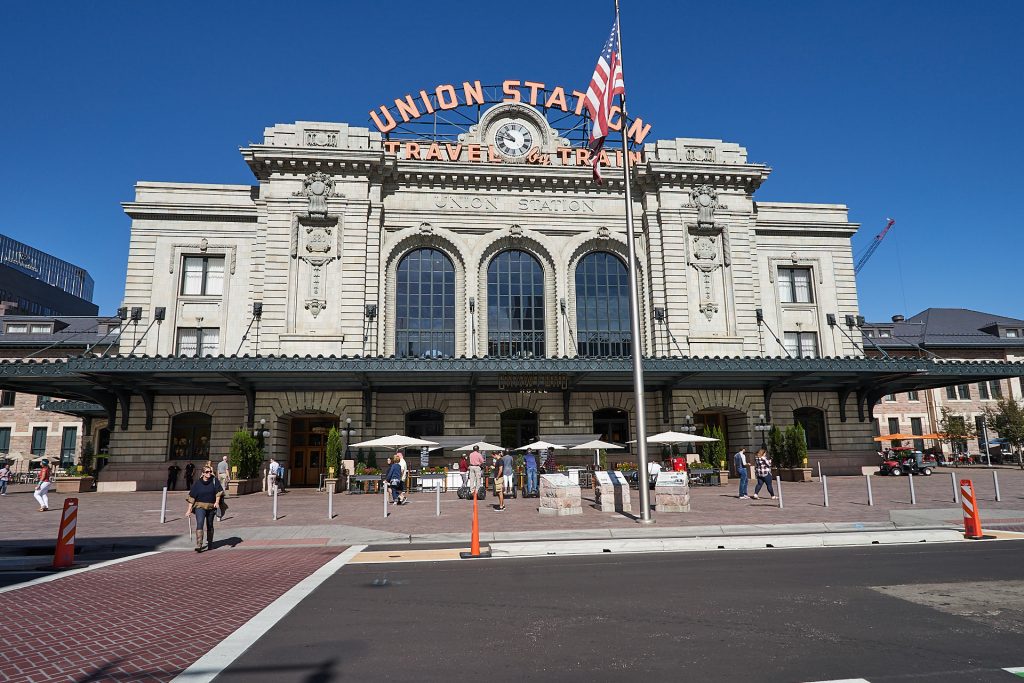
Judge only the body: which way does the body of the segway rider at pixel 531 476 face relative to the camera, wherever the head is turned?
away from the camera
